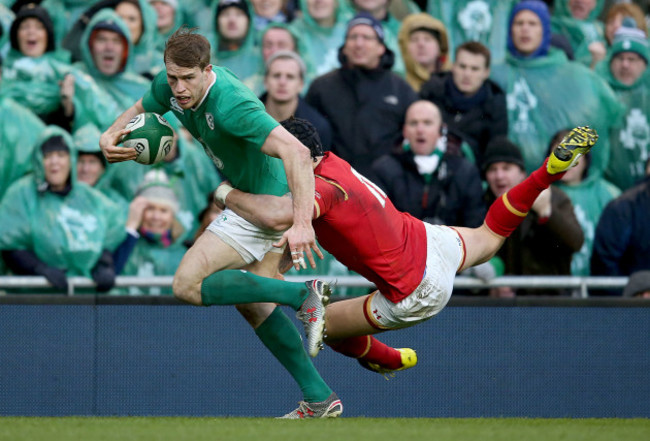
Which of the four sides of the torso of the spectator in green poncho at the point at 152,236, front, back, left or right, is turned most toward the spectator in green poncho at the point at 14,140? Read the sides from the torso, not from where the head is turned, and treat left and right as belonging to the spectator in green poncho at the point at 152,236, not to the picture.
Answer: right

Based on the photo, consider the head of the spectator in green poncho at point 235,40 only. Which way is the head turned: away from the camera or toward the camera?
toward the camera

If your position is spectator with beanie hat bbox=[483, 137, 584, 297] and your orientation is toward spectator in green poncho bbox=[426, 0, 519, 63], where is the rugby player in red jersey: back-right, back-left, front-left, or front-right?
back-left

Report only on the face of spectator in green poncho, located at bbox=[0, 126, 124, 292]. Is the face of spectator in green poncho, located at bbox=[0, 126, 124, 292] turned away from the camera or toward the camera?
toward the camera

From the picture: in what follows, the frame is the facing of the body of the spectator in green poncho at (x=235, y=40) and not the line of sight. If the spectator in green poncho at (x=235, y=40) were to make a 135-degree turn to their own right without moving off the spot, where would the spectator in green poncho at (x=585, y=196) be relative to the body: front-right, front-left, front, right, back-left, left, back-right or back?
back-right

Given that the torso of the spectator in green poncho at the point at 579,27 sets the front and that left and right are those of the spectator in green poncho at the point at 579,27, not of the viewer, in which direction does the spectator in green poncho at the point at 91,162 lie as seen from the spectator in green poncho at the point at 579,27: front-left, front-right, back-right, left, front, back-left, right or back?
front-right

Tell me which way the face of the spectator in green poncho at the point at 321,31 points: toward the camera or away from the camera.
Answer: toward the camera

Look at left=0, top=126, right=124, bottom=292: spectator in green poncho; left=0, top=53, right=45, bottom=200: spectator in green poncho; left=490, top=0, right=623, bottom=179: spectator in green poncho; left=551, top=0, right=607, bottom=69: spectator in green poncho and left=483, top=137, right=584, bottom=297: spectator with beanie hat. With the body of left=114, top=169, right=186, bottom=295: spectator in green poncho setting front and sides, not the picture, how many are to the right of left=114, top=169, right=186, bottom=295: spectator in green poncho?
2

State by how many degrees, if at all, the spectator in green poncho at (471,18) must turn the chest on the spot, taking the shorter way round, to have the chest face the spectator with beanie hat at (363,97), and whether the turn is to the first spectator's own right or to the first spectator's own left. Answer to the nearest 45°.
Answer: approximately 45° to the first spectator's own right

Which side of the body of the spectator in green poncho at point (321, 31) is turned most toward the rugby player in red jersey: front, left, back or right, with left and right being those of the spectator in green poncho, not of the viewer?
front

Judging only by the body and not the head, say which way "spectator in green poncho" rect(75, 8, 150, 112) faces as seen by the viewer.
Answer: toward the camera

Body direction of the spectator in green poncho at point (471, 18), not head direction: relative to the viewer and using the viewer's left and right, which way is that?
facing the viewer

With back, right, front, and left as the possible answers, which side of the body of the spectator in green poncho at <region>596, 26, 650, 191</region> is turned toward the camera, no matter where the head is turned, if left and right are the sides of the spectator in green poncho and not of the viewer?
front
